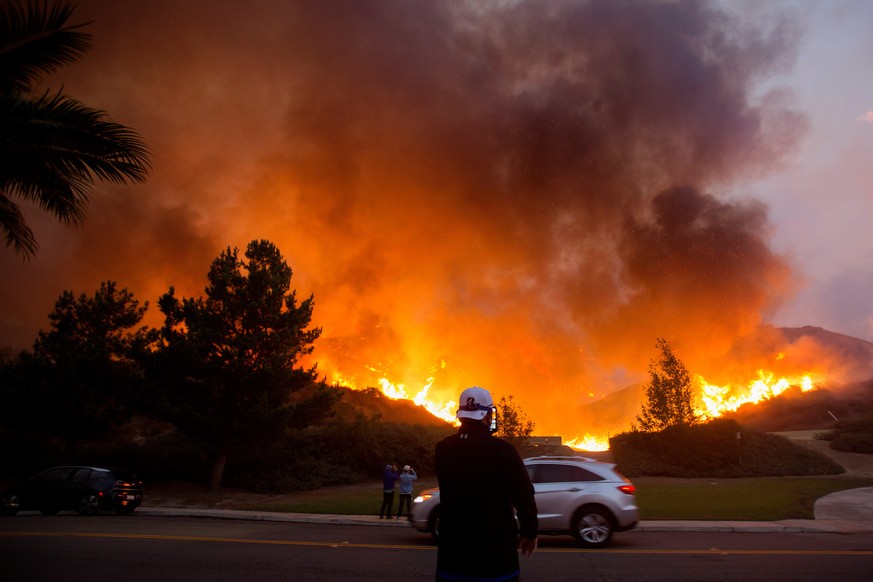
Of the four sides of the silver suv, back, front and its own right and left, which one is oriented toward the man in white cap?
left

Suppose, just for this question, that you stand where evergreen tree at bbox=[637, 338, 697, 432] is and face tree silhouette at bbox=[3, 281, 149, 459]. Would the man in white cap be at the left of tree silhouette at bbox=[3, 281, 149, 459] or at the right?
left

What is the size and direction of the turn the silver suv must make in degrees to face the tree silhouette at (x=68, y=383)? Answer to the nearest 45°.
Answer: approximately 45° to its right

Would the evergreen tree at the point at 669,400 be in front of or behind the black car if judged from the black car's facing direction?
behind

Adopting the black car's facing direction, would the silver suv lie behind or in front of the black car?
behind

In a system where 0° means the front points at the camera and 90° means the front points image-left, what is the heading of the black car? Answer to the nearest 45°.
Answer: approximately 135°

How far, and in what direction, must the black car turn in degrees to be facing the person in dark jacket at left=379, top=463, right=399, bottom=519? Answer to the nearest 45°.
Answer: approximately 180°

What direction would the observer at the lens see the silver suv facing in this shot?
facing to the left of the viewer
